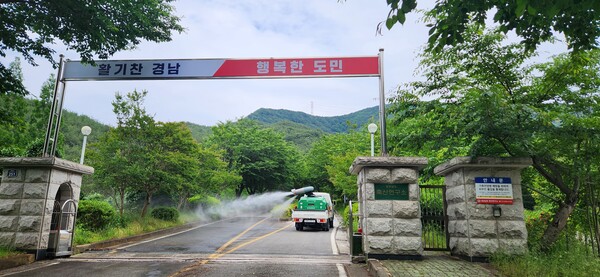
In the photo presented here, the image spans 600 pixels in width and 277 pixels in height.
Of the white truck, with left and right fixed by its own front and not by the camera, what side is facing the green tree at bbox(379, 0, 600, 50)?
back

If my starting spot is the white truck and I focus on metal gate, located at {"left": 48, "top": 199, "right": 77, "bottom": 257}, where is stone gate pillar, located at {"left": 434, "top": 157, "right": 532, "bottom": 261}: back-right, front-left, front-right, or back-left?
front-left

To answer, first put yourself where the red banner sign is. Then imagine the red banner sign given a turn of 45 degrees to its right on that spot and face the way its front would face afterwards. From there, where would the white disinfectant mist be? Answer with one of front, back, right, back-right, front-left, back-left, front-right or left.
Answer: back-right

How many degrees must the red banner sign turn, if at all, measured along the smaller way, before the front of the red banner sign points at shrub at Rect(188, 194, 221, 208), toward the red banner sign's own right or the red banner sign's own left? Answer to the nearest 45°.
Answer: approximately 180°

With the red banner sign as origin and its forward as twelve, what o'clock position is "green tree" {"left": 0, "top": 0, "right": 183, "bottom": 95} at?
The green tree is roughly at 3 o'clock from the red banner sign.

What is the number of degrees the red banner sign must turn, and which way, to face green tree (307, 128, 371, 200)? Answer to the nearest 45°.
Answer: approximately 180°

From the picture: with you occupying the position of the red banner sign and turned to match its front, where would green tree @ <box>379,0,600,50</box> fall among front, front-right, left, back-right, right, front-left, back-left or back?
front-left

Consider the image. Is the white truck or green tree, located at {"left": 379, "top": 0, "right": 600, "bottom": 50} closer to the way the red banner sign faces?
the green tree

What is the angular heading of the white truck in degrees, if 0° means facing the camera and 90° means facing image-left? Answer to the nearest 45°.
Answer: approximately 180°

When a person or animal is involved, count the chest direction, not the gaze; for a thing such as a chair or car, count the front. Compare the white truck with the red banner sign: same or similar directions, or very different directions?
very different directions

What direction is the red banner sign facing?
toward the camera
